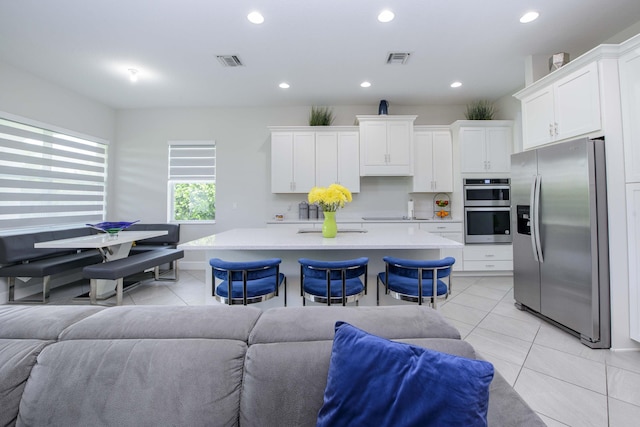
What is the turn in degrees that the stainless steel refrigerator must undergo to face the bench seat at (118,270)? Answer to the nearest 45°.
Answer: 0° — it already faces it

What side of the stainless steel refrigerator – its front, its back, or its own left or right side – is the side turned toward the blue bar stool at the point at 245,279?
front

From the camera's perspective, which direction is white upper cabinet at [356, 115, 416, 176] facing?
toward the camera

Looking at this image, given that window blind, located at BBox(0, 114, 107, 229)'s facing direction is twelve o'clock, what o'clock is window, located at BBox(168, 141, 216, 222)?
The window is roughly at 11 o'clock from the window blind.

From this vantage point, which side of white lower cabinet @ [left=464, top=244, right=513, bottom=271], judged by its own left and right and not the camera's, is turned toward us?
front

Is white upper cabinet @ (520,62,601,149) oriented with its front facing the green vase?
yes

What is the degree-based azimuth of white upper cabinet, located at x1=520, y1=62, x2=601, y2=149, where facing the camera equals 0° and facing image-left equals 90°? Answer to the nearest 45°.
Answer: approximately 45°

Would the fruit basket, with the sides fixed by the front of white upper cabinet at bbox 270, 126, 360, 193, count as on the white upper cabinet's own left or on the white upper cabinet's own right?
on the white upper cabinet's own left

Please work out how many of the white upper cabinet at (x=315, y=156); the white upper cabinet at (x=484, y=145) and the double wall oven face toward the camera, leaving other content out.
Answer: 3

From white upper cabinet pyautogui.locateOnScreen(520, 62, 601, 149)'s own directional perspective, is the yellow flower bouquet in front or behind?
in front

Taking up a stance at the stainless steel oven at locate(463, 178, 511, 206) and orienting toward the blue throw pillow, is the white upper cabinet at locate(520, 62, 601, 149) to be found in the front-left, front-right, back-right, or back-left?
front-left

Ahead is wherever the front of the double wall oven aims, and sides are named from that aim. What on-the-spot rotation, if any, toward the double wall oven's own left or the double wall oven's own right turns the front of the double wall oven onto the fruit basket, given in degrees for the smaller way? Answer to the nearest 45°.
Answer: approximately 90° to the double wall oven's own right

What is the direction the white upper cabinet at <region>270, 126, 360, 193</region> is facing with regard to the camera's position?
facing the viewer

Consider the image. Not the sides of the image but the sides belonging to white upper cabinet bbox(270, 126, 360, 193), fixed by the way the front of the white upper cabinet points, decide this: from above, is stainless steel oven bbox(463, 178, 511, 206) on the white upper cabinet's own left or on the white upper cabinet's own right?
on the white upper cabinet's own left

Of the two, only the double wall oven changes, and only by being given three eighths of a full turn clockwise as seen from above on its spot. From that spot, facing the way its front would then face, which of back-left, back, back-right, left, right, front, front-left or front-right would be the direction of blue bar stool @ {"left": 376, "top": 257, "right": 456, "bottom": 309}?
back-left

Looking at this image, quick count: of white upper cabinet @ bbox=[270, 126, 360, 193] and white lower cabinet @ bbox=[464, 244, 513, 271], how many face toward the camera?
2

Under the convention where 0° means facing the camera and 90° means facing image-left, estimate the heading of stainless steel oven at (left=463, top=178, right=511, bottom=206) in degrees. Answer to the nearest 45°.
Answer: approximately 0°

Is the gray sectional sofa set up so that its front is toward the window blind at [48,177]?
no

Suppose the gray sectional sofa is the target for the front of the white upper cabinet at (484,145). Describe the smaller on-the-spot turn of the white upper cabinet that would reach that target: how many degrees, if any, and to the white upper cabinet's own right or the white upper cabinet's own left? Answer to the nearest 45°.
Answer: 0° — it already faces it
